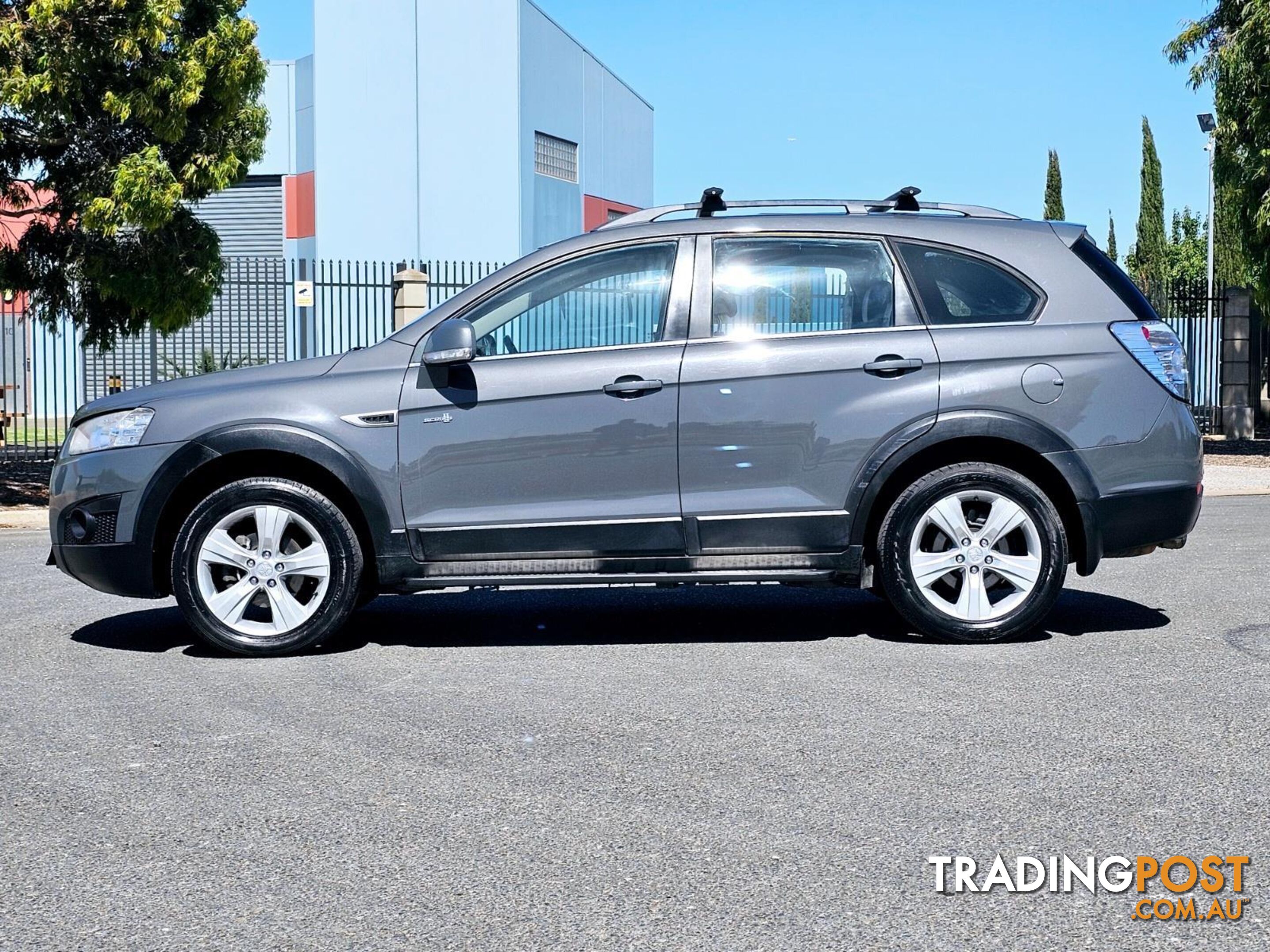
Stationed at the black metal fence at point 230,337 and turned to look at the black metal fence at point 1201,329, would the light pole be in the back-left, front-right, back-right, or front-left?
front-left

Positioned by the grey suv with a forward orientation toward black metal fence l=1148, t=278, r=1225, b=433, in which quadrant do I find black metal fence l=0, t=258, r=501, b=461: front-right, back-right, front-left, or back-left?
front-left

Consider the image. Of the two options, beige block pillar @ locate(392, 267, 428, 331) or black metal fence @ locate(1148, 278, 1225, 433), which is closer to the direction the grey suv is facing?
the beige block pillar

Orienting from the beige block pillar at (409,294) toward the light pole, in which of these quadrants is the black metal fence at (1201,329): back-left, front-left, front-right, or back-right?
front-right

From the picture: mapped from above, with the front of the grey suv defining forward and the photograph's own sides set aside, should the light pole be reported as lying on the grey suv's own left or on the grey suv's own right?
on the grey suv's own right

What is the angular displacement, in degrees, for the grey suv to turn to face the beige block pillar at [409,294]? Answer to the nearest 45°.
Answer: approximately 90° to its right

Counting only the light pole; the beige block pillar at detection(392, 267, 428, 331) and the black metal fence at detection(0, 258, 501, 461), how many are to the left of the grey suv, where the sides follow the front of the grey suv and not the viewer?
0

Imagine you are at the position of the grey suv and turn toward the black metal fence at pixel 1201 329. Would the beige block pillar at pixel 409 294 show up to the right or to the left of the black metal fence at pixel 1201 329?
left

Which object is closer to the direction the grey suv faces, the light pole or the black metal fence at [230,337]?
the black metal fence

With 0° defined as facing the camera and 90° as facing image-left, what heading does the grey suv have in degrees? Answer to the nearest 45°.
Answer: approximately 90°

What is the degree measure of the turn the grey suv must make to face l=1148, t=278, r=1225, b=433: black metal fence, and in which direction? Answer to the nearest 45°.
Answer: approximately 135° to its right

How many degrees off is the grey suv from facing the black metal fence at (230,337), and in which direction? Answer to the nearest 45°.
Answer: approximately 90° to its right

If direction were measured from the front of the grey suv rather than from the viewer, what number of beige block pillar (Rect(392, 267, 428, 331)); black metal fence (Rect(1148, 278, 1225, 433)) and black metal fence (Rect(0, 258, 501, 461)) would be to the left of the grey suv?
0
